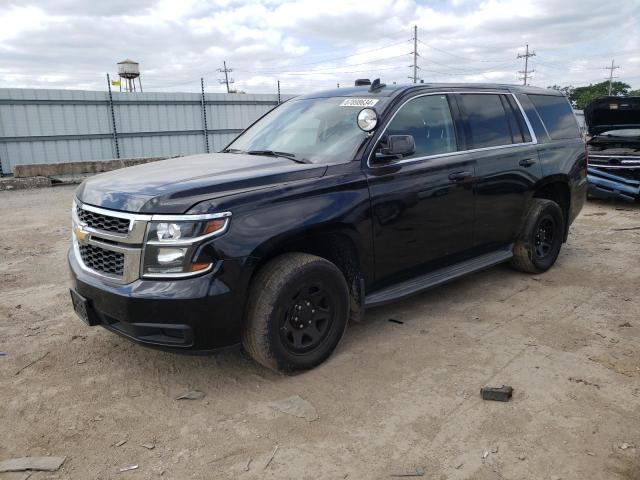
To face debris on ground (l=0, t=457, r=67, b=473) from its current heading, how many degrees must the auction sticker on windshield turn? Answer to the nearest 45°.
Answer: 0° — it already faces it

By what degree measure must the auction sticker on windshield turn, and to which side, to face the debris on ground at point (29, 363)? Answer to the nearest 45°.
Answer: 0° — it already faces it

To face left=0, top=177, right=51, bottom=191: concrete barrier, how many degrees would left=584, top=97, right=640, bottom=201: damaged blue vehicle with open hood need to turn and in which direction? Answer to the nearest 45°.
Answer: approximately 90° to its right

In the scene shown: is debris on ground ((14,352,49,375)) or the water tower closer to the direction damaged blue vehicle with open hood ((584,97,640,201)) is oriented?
the debris on ground

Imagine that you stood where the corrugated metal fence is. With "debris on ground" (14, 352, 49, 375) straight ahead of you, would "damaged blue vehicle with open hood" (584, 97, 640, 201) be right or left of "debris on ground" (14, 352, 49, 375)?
left

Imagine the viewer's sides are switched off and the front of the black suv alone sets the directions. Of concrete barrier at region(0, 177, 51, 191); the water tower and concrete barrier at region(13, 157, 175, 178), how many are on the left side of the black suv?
0

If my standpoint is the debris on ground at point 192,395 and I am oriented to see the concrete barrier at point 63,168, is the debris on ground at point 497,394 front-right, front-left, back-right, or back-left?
back-right

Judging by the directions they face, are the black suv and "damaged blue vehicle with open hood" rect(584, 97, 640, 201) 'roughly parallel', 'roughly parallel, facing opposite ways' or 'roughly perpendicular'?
roughly parallel

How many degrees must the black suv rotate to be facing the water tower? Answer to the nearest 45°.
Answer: approximately 135° to its right

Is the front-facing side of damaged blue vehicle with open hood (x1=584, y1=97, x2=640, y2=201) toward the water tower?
no

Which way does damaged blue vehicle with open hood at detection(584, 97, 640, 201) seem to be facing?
toward the camera

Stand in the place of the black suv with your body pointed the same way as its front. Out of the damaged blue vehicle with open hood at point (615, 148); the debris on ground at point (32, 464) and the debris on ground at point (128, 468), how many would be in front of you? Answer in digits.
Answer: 2

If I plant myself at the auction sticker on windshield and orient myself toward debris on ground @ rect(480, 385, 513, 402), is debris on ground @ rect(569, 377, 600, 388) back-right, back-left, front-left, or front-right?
front-left

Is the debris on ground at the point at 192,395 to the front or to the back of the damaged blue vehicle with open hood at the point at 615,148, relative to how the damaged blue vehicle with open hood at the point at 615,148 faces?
to the front

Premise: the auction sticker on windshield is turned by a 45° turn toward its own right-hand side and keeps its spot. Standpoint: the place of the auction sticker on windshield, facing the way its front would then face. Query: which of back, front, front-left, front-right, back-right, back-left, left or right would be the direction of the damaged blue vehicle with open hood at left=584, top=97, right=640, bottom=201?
back-right

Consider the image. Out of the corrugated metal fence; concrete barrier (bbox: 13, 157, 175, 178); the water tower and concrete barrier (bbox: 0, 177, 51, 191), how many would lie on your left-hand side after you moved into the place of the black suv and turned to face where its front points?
0

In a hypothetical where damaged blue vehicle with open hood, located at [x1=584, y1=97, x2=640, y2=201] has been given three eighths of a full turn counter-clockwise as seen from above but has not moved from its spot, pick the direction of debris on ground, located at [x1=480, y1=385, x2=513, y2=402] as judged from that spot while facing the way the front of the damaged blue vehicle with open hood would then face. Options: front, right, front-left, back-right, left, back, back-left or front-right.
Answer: back-right

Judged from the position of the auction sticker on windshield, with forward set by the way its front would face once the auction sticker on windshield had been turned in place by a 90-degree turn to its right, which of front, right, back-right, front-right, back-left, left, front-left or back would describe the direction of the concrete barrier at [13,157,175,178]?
front

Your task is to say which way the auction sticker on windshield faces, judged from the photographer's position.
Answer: facing the viewer and to the left of the viewer
